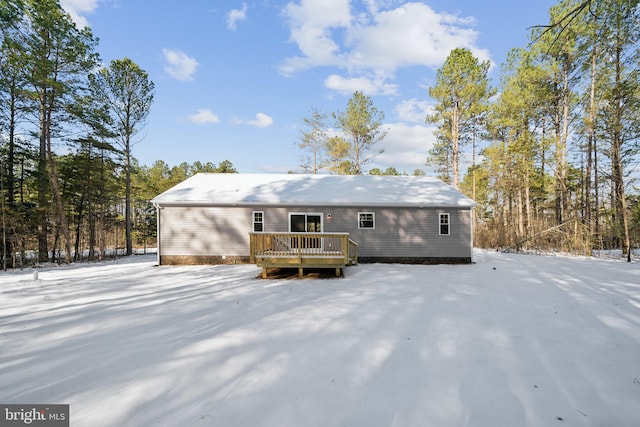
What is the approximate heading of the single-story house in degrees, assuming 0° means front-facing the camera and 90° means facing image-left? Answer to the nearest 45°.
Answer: approximately 180°

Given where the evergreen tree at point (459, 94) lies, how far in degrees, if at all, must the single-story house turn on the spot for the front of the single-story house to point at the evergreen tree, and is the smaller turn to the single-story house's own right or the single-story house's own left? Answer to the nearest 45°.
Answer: approximately 45° to the single-story house's own right
